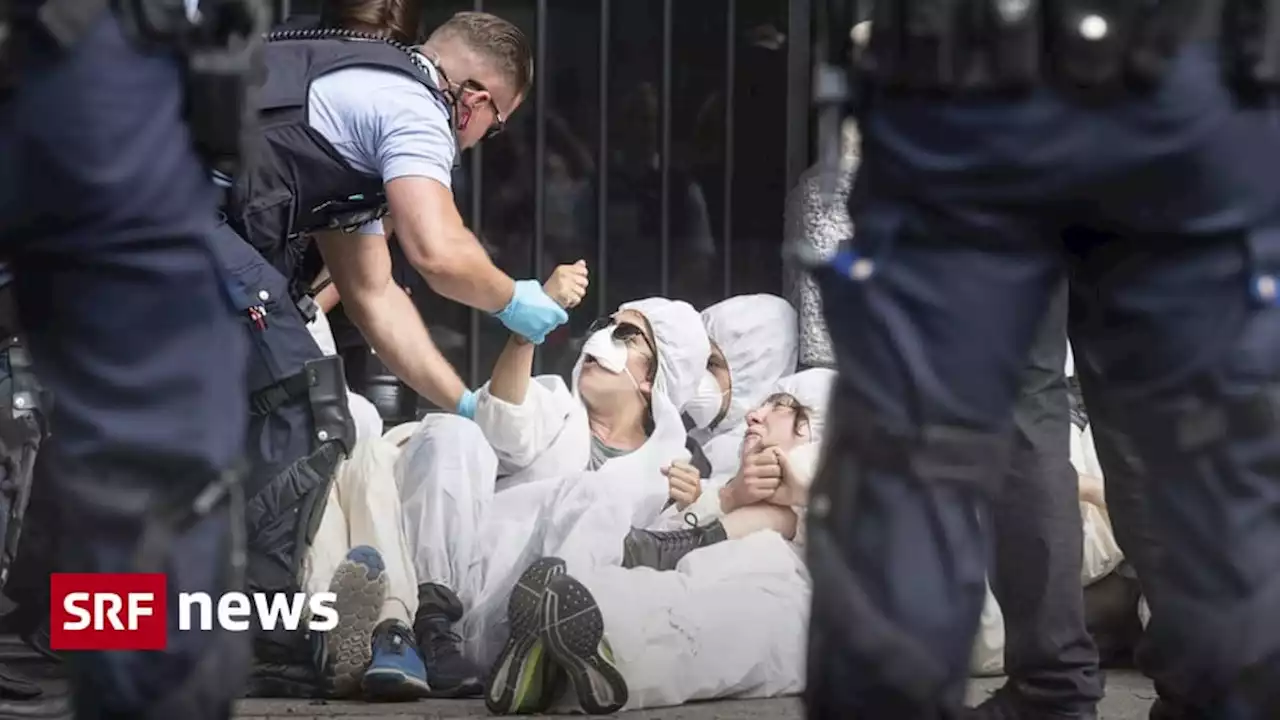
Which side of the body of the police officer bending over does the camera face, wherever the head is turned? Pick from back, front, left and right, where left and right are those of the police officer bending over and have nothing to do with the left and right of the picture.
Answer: right

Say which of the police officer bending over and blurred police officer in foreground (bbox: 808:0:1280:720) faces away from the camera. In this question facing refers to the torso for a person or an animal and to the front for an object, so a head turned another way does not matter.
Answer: the blurred police officer in foreground

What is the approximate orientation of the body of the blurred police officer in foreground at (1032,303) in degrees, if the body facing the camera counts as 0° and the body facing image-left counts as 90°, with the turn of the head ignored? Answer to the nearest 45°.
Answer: approximately 180°

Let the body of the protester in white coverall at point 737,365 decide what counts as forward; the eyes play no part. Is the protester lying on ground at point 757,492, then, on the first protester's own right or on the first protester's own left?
on the first protester's own left
